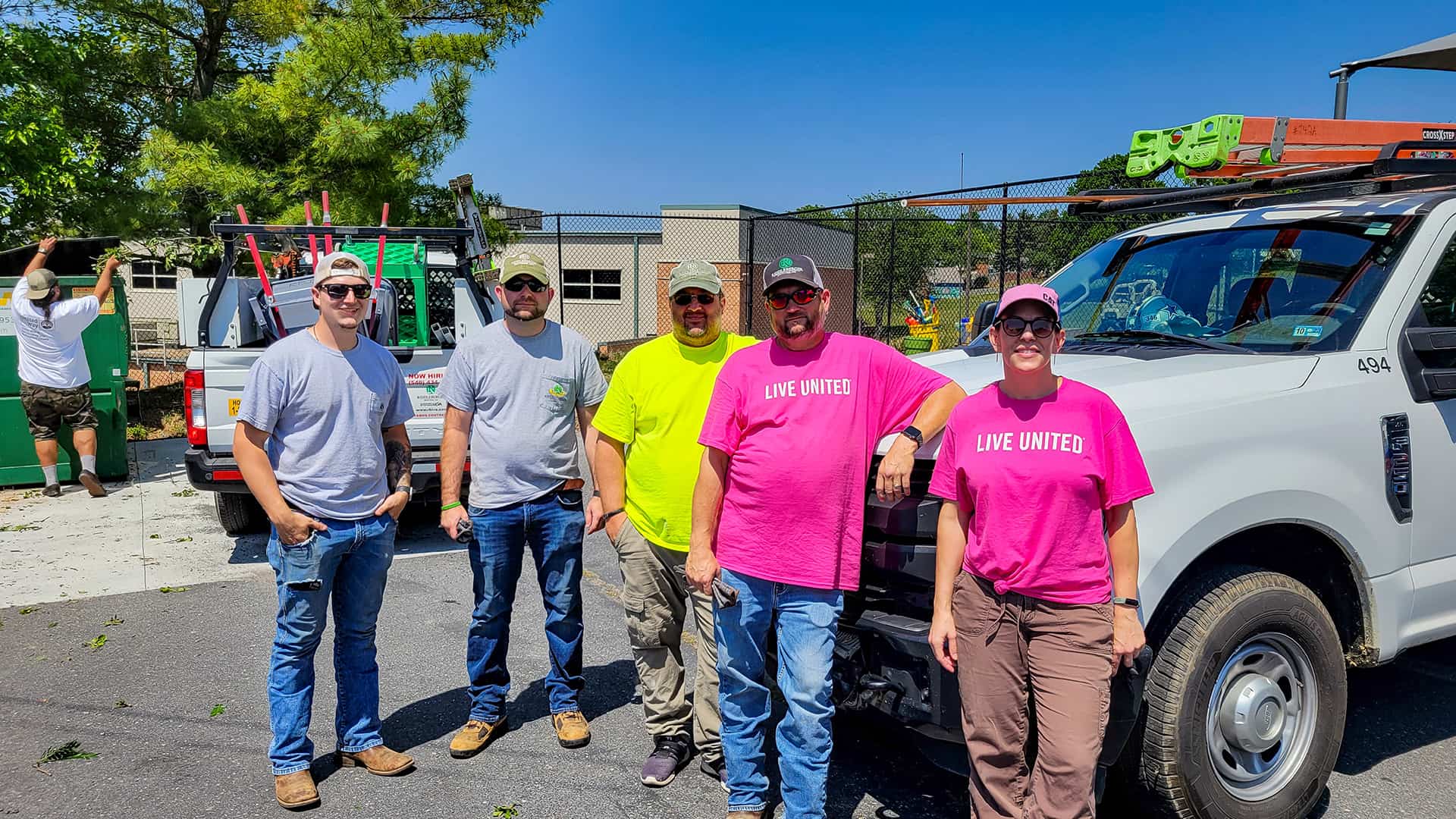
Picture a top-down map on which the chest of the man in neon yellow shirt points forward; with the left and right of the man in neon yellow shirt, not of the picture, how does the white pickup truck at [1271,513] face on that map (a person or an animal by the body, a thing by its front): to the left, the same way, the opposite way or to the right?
to the right

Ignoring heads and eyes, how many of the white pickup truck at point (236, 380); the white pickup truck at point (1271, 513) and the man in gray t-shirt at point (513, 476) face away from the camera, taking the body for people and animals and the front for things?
1

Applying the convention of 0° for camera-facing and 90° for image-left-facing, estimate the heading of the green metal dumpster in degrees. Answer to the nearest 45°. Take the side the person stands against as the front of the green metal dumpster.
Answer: approximately 0°

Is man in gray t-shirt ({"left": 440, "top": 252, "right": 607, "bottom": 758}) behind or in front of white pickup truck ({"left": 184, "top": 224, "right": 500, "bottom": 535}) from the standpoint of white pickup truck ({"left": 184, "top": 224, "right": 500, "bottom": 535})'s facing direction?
behind

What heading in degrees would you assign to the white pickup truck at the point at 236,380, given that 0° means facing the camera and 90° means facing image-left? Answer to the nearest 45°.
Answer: approximately 180°

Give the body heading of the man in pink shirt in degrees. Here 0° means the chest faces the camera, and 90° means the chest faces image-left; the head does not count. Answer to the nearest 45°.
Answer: approximately 0°
